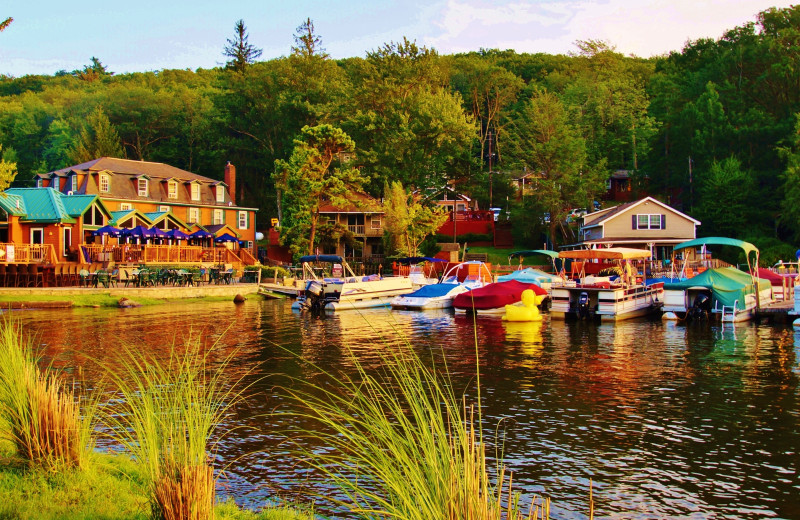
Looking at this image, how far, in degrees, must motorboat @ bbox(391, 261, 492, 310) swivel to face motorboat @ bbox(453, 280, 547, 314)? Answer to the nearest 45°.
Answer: approximately 90° to its left

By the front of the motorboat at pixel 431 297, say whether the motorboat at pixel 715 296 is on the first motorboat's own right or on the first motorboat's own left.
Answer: on the first motorboat's own left

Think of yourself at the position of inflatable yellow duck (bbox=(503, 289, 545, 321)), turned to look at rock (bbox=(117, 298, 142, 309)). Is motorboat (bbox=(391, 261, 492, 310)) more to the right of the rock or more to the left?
right

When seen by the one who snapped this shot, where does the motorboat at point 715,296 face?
facing away from the viewer and to the right of the viewer

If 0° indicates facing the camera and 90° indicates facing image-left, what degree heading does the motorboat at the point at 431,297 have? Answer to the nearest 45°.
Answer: approximately 45°

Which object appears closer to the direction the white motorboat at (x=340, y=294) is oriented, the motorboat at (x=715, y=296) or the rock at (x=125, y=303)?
the motorboat
